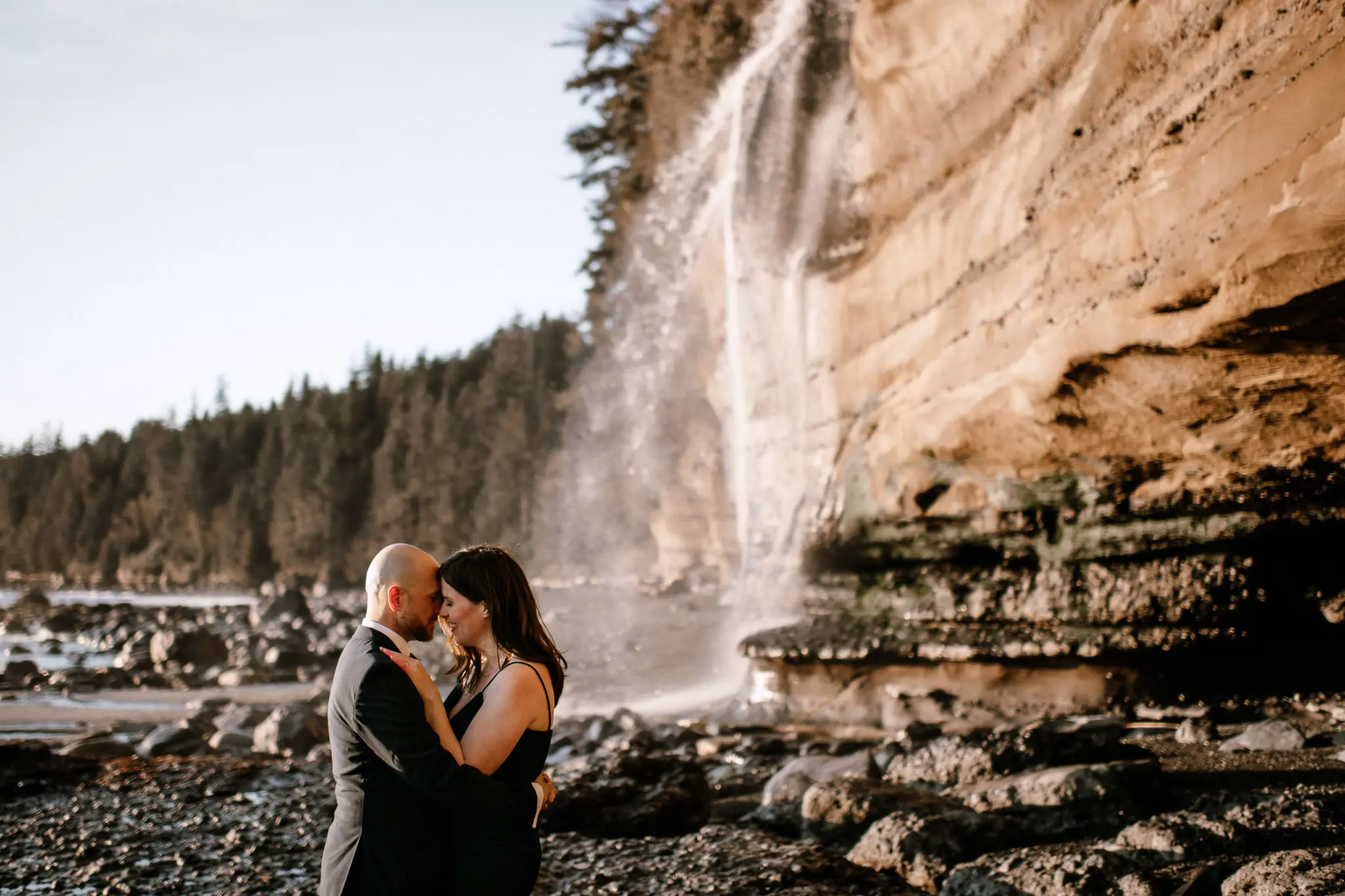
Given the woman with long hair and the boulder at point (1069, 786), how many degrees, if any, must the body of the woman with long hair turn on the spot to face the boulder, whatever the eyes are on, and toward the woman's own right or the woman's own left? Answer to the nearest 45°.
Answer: approximately 135° to the woman's own right

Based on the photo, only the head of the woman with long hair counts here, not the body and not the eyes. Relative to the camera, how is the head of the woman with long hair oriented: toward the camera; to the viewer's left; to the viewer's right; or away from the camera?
to the viewer's left

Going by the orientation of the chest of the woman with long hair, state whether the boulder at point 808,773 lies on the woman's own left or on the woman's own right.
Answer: on the woman's own right

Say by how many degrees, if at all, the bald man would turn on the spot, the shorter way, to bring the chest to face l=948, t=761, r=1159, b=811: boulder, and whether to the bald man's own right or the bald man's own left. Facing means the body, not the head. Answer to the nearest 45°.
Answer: approximately 45° to the bald man's own left

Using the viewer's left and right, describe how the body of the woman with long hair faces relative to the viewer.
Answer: facing to the left of the viewer

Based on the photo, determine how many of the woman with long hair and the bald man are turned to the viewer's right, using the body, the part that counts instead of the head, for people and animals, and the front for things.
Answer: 1

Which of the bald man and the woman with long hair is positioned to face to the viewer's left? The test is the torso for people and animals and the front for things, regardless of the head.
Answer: the woman with long hair

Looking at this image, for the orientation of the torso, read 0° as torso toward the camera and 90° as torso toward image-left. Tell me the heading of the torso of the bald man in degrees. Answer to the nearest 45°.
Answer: approximately 270°

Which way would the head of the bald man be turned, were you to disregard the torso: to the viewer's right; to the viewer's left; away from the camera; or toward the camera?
to the viewer's right

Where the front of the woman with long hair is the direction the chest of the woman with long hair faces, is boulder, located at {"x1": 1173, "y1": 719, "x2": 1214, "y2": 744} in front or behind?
behind

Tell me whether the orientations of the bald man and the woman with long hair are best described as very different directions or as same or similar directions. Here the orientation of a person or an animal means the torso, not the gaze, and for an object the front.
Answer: very different directions

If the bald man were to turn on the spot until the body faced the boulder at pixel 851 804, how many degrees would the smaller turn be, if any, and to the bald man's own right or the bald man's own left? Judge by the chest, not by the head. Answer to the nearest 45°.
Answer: approximately 45° to the bald man's own left

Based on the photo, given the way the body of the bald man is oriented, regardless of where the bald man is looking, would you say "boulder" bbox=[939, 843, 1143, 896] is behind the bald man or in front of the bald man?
in front
